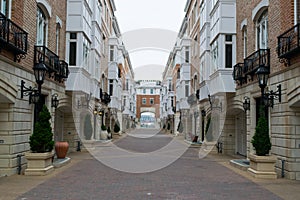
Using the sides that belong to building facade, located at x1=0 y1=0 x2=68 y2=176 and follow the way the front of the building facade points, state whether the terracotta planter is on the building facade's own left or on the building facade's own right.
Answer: on the building facade's own left

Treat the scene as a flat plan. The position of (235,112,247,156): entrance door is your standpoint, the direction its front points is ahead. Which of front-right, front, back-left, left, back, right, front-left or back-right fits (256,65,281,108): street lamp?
front-left

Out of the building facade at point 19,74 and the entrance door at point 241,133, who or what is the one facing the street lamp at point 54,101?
the entrance door

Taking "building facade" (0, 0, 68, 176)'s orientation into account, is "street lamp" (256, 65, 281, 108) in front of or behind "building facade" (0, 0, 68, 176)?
in front

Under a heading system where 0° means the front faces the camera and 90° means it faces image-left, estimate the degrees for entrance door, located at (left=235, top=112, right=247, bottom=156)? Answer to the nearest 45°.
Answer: approximately 45°

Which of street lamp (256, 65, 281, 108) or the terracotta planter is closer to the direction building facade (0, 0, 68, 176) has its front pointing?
the street lamp

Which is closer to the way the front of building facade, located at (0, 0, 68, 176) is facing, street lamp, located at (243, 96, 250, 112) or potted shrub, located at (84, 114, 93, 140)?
the street lamp

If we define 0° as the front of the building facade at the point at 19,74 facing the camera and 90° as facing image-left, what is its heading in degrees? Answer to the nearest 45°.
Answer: approximately 315°

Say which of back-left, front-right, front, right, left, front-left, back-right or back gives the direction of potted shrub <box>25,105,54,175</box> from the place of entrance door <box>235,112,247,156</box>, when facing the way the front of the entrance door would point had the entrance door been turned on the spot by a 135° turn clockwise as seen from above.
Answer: back-left

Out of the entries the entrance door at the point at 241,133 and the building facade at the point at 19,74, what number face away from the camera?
0

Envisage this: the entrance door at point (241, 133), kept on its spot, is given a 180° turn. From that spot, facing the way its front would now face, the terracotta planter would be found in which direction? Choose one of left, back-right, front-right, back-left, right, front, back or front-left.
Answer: back

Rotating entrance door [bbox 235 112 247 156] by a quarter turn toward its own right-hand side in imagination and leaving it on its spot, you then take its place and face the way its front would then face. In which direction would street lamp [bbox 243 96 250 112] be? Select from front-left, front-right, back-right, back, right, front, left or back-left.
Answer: back-left
